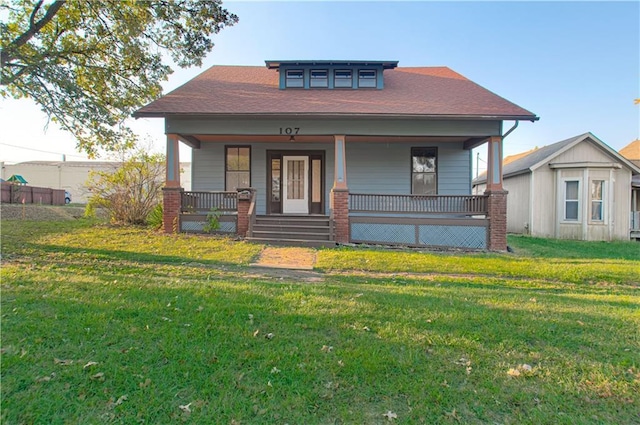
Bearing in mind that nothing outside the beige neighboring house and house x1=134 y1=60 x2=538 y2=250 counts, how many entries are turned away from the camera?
0

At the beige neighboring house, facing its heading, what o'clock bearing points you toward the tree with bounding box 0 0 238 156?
The tree is roughly at 3 o'clock from the beige neighboring house.

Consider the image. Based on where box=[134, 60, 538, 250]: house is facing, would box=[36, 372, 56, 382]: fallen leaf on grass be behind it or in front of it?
in front

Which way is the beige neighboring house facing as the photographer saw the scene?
facing the viewer and to the right of the viewer

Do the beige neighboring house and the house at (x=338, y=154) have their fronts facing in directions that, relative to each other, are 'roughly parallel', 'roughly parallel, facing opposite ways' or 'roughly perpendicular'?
roughly parallel

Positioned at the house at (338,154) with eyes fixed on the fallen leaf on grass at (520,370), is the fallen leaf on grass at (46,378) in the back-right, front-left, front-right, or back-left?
front-right

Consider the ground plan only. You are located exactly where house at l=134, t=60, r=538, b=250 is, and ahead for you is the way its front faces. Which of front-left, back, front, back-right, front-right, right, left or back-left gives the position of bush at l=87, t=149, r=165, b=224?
right

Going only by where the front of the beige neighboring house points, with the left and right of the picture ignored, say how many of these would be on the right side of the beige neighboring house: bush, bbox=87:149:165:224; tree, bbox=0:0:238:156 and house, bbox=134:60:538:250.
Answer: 3

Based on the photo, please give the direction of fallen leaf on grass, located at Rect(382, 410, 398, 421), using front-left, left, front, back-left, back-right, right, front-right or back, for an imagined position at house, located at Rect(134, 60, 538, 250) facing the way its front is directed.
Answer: front

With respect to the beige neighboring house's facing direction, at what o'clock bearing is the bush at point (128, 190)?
The bush is roughly at 3 o'clock from the beige neighboring house.

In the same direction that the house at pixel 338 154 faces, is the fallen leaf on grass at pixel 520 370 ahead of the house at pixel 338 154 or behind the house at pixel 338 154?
ahead

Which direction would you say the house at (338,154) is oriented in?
toward the camera

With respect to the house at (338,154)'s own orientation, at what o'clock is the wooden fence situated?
The wooden fence is roughly at 4 o'clock from the house.

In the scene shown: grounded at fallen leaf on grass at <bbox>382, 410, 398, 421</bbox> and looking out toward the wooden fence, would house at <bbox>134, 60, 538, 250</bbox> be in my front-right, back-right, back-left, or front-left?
front-right

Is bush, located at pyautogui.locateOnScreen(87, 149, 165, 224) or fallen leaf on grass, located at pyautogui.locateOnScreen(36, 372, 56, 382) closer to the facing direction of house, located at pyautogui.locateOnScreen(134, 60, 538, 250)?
the fallen leaf on grass
